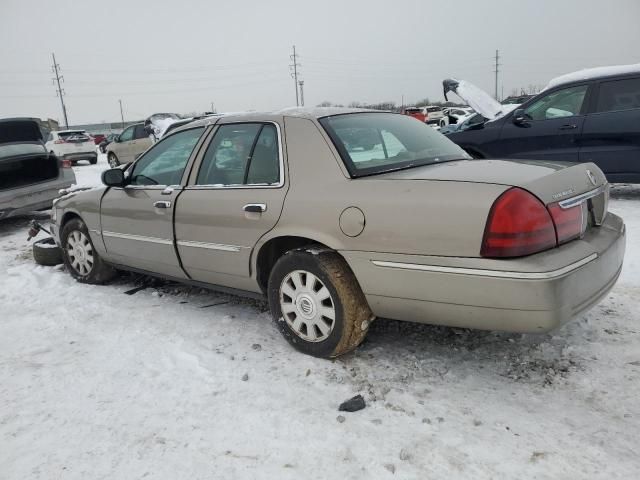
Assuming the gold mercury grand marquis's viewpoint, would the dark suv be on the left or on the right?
on its right

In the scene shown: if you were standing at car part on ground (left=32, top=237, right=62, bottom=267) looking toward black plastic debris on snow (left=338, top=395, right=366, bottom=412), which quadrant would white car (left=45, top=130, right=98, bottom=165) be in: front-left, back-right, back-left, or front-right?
back-left

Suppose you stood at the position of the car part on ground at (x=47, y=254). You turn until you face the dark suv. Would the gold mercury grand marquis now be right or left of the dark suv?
right

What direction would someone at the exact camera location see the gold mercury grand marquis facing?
facing away from the viewer and to the left of the viewer

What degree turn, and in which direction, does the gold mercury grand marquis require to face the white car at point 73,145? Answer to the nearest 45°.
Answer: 0° — it already faces it
